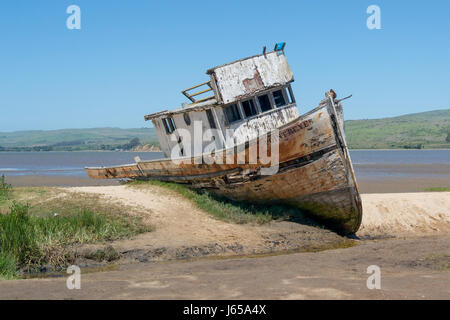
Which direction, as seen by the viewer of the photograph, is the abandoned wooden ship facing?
facing the viewer and to the right of the viewer
